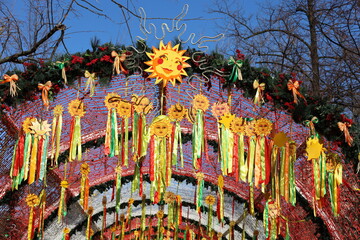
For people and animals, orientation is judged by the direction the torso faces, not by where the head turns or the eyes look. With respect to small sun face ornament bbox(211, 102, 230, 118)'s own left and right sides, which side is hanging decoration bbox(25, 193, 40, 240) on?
on its right

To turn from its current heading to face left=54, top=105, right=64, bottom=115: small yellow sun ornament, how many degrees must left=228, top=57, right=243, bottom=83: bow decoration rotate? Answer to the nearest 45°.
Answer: approximately 90° to its right

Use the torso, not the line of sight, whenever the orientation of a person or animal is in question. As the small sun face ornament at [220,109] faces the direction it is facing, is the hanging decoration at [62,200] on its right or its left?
on its right

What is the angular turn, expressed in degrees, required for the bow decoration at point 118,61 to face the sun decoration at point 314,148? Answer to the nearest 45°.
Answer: approximately 90° to its left

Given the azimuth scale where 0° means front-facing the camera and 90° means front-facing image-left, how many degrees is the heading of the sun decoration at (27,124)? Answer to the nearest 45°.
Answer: approximately 0°

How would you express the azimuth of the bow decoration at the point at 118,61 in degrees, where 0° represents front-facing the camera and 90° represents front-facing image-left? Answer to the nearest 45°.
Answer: approximately 0°

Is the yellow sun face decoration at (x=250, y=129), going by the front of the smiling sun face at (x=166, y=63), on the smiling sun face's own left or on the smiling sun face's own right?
on the smiling sun face's own left
